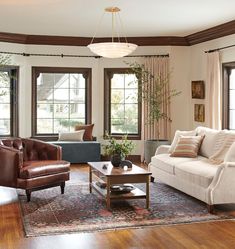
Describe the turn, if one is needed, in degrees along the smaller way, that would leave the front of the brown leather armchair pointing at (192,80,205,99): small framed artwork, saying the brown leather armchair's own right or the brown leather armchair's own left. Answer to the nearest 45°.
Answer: approximately 90° to the brown leather armchair's own left

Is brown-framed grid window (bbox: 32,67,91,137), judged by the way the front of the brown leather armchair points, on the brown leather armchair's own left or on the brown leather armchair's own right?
on the brown leather armchair's own left

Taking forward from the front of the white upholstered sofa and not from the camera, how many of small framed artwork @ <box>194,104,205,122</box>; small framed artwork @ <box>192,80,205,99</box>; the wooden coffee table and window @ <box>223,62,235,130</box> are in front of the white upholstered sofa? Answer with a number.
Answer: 1

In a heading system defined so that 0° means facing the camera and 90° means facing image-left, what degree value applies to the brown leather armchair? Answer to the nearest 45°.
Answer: approximately 315°

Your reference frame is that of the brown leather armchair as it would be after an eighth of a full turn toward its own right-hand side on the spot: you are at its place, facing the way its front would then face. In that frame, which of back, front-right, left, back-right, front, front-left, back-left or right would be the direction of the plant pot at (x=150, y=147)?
back-left

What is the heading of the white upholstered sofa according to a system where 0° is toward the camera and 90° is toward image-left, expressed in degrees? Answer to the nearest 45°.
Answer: approximately 45°

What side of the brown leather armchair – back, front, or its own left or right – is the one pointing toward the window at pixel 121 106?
left

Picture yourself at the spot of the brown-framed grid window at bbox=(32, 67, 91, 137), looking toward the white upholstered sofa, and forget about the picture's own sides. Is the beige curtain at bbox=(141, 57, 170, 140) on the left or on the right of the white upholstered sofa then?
left

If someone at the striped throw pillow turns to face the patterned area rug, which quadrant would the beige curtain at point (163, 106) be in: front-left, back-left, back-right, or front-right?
back-right

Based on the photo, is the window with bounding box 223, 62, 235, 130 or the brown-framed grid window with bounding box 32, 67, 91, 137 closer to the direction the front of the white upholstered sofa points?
the brown-framed grid window

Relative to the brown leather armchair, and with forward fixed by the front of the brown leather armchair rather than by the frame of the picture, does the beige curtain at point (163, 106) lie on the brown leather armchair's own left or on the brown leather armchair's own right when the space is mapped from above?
on the brown leather armchair's own left

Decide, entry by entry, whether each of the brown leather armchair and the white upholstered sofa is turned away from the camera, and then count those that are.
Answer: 0

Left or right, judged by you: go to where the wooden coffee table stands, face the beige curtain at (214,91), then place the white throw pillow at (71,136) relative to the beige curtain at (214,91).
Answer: left
